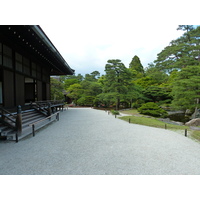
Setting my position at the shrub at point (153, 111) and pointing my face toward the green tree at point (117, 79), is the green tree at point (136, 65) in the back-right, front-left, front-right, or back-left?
front-right

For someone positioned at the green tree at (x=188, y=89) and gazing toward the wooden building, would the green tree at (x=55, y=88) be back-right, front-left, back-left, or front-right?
front-right

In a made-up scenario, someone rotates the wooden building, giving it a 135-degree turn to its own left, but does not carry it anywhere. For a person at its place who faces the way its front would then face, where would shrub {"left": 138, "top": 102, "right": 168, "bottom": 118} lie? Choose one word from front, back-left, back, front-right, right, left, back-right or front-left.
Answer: right

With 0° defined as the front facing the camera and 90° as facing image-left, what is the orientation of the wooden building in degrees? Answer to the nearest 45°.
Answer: approximately 315°

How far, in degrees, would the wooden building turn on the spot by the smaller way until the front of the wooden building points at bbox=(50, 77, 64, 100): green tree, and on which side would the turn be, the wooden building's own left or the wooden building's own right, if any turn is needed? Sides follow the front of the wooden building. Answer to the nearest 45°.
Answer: approximately 135° to the wooden building's own left

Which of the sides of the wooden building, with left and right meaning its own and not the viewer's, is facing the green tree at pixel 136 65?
left

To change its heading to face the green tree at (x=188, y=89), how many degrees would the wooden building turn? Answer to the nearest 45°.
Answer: approximately 45° to its left
